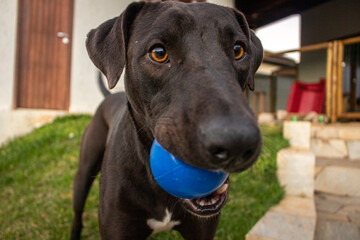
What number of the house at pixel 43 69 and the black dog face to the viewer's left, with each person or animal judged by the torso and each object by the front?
0

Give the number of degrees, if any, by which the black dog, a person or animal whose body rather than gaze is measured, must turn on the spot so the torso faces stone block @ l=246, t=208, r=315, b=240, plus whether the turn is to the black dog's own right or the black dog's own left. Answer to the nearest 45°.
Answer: approximately 90° to the black dog's own left

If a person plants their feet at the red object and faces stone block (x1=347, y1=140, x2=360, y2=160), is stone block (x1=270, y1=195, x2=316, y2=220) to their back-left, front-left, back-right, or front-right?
front-right

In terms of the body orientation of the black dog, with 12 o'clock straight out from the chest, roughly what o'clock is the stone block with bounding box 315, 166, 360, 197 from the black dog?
The stone block is roughly at 9 o'clock from the black dog.

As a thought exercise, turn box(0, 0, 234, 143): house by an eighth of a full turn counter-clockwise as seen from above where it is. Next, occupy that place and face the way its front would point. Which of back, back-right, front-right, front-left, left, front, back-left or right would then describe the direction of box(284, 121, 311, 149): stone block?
front

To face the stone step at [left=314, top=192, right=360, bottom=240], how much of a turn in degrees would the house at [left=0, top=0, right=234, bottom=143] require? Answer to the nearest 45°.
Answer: approximately 45° to its left

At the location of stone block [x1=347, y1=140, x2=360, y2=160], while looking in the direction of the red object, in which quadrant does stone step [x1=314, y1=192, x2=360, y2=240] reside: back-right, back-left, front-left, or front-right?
back-left

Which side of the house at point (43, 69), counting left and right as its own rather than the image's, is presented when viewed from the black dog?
front

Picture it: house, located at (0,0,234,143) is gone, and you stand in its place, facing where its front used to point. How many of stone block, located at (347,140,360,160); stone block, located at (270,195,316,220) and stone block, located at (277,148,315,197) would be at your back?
0

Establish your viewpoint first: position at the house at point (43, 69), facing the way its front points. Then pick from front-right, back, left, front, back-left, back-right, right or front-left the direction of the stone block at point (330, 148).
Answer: front-left

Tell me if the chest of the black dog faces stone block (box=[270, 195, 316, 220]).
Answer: no

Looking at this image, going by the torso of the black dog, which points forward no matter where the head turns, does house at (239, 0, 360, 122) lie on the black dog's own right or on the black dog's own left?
on the black dog's own left

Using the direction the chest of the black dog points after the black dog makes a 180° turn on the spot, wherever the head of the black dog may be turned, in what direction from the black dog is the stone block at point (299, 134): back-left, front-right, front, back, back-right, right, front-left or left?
right

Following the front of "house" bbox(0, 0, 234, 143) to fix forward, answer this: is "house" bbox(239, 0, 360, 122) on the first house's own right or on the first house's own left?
on the first house's own left

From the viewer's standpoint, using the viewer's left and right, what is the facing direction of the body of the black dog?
facing the viewer and to the right of the viewer

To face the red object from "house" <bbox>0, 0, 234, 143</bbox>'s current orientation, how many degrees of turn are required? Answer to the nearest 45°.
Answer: approximately 90° to its left

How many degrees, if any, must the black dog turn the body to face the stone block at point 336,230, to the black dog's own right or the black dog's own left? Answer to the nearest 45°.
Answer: approximately 90° to the black dog's own left

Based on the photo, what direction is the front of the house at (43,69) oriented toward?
toward the camera
